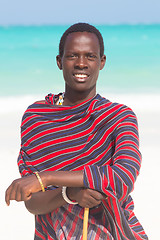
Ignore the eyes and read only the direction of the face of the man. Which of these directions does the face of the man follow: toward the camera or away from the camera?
toward the camera

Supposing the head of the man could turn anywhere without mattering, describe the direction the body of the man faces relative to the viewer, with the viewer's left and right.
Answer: facing the viewer
